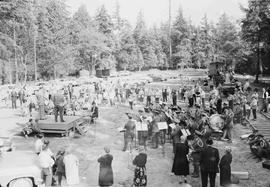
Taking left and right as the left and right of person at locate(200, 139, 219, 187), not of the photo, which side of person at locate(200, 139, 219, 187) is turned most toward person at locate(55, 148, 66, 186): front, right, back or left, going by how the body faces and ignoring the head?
left

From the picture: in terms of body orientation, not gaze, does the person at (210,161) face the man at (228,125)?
yes

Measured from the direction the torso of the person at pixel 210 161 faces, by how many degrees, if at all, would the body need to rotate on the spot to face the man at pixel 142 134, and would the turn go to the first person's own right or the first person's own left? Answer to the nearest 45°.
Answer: approximately 45° to the first person's own left

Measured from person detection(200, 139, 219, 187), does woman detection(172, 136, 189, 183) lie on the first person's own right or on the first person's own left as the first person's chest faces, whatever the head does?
on the first person's own left

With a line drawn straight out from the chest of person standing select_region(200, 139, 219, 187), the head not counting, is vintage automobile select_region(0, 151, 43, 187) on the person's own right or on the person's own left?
on the person's own left

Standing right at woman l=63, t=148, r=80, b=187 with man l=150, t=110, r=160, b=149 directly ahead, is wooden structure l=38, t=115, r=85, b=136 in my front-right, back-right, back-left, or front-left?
front-left

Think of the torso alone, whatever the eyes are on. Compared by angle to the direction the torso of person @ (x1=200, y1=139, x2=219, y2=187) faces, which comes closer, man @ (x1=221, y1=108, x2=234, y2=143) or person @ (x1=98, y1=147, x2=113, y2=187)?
the man

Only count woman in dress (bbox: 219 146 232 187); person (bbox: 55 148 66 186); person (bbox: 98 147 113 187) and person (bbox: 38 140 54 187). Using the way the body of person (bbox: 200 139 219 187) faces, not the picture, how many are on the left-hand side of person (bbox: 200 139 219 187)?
3

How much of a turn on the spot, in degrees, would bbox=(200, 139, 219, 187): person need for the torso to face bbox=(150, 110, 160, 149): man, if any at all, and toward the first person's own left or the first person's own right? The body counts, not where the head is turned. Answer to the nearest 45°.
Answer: approximately 45° to the first person's own left

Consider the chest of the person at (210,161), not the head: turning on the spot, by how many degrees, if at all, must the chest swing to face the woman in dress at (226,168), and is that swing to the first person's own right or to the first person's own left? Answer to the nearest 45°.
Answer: approximately 45° to the first person's own right

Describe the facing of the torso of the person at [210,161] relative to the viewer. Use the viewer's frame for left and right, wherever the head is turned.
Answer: facing away from the viewer

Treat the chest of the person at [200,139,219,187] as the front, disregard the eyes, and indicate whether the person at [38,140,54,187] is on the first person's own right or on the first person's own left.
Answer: on the first person's own left

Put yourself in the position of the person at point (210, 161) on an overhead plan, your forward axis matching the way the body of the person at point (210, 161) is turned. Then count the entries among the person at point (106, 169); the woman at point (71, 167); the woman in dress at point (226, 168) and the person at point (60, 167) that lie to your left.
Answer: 3

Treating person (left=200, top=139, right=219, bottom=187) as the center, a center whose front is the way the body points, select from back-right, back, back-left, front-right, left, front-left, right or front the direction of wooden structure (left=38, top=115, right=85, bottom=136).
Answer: front-left

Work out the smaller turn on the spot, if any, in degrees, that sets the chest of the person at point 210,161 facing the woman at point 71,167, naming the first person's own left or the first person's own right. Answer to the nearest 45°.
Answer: approximately 90° to the first person's own left

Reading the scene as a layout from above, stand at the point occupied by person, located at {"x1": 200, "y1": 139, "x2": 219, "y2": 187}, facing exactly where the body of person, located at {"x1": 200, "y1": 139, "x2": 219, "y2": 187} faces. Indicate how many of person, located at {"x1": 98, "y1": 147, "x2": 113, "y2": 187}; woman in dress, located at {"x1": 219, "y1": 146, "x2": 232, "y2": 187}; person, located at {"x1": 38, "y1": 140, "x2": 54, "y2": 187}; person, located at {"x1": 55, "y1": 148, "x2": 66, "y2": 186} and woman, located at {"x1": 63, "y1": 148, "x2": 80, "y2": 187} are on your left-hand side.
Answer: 4

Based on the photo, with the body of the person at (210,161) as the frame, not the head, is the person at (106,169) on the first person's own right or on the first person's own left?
on the first person's own left
